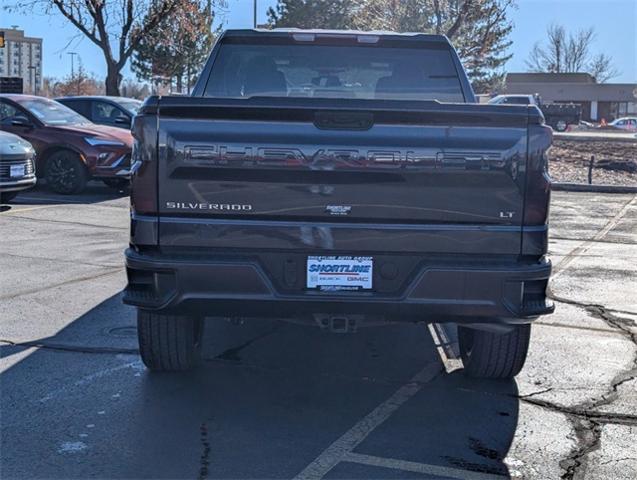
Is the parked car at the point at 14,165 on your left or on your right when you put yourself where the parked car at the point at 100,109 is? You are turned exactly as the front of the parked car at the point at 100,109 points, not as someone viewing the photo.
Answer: on your right

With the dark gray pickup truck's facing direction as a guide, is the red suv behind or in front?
in front

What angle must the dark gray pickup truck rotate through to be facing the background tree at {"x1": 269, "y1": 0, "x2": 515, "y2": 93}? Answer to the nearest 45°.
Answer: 0° — it already faces it

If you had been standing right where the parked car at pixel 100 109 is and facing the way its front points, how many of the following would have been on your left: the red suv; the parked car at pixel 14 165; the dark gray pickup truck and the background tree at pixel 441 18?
1

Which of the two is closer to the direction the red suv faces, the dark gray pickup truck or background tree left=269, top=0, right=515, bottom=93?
the dark gray pickup truck

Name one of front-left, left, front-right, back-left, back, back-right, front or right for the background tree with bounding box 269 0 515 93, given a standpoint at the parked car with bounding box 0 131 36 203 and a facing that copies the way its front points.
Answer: left

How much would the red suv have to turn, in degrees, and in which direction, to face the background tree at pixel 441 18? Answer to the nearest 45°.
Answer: approximately 90° to its left

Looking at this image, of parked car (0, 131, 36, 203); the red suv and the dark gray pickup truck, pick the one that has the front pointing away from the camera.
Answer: the dark gray pickup truck

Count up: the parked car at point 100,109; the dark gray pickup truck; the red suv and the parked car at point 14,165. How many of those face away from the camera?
1

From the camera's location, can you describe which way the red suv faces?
facing the viewer and to the right of the viewer

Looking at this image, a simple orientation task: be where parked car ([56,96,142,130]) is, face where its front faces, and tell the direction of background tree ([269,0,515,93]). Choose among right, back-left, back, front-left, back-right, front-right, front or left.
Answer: left

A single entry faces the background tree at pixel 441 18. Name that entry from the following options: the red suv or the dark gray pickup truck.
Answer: the dark gray pickup truck

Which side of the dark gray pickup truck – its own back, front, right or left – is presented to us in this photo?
back

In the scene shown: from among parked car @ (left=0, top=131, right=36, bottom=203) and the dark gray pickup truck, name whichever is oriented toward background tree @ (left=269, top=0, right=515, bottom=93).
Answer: the dark gray pickup truck

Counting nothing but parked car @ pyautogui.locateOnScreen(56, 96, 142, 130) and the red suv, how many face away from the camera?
0
